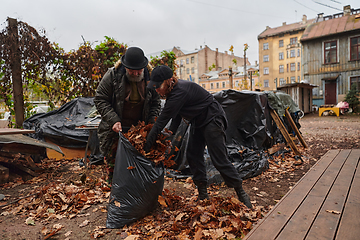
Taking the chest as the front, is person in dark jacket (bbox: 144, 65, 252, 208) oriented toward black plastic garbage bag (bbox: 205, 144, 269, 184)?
no

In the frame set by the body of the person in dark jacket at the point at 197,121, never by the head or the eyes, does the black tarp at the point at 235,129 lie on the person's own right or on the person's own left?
on the person's own right

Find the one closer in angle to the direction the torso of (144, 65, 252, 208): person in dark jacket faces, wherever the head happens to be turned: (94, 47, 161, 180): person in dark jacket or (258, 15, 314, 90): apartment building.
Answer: the person in dark jacket

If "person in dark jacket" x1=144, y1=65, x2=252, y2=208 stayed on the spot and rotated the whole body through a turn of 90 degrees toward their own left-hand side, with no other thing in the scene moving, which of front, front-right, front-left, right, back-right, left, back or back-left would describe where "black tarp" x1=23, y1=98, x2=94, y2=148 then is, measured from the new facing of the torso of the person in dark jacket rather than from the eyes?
back-right

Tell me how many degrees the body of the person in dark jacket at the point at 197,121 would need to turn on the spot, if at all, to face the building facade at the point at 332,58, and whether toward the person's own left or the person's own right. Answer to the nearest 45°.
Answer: approximately 135° to the person's own right

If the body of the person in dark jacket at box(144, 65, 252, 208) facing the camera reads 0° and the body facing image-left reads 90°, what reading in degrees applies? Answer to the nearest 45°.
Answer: approximately 90°

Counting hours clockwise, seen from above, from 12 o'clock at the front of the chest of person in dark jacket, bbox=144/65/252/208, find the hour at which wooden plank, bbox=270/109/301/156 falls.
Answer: The wooden plank is roughly at 4 o'clock from the person in dark jacket.

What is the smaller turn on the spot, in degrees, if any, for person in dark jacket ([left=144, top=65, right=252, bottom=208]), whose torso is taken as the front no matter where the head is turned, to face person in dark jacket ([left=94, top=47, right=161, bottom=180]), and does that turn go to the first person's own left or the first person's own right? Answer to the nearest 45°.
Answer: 0° — they already face them

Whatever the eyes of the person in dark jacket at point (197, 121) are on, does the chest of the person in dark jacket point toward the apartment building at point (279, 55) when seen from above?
no

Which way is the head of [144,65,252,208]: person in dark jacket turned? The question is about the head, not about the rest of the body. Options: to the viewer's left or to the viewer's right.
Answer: to the viewer's left

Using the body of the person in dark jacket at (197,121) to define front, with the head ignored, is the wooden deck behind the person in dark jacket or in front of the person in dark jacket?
behind

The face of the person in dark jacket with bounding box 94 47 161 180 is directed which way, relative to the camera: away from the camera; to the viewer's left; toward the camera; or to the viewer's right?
toward the camera
